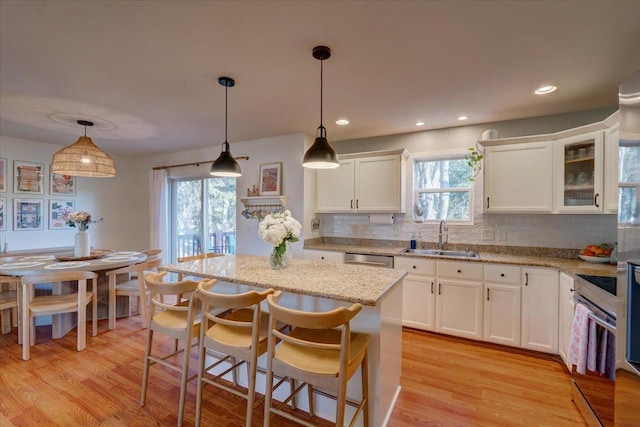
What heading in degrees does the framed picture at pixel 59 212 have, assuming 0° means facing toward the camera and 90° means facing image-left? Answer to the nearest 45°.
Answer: approximately 0°

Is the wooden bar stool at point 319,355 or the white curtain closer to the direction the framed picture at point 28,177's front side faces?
the wooden bar stool

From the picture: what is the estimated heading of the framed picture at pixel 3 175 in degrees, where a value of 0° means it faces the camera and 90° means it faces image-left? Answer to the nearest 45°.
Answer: approximately 0°

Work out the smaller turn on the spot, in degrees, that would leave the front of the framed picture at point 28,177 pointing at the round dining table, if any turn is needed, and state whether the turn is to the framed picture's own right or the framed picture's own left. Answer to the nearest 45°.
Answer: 0° — it already faces it

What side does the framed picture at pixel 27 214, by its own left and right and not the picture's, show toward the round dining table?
front

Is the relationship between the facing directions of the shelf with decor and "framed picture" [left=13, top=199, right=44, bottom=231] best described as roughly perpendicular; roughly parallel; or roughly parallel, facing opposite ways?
roughly perpendicular

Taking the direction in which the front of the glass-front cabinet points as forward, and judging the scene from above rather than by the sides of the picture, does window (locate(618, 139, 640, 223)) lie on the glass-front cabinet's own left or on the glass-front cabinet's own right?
on the glass-front cabinet's own left

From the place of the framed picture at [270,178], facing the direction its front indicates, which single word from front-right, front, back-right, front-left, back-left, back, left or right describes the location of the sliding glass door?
right

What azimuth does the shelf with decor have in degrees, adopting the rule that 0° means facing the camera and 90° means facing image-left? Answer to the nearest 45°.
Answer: approximately 45°

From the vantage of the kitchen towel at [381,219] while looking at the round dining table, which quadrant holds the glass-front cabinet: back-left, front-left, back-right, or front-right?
back-left

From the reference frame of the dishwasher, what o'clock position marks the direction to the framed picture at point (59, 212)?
The framed picture is roughly at 3 o'clock from the dishwasher.

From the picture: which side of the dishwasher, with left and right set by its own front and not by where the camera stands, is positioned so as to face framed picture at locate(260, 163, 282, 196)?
right
